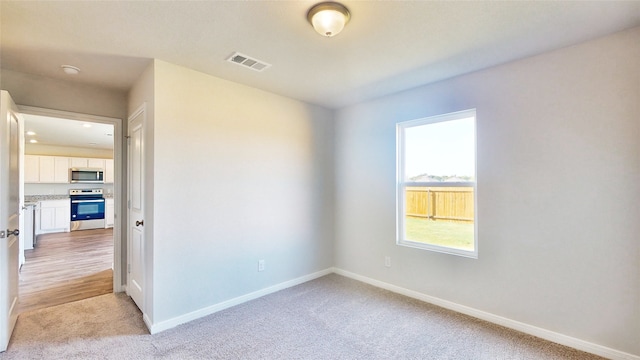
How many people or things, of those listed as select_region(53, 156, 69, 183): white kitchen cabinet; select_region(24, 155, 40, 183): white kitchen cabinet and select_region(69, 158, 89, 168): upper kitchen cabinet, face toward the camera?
3

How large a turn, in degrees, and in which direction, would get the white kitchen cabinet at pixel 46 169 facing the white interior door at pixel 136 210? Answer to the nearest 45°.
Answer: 0° — it already faces it

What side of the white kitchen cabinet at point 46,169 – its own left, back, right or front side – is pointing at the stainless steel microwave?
left

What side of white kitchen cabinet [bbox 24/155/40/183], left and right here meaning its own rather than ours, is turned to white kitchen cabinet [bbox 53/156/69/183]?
left

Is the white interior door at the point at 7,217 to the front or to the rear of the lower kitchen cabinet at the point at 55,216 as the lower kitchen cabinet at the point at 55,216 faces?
to the front

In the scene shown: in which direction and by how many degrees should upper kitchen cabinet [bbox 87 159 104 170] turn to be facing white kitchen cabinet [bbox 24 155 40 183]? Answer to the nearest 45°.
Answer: approximately 90° to its right

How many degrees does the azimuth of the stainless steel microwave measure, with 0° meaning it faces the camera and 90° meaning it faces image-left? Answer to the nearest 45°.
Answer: approximately 0°

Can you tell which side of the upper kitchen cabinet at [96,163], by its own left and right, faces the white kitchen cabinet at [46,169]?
right

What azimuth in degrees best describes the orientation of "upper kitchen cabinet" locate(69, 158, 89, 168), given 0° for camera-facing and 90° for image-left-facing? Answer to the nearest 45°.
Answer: approximately 0°

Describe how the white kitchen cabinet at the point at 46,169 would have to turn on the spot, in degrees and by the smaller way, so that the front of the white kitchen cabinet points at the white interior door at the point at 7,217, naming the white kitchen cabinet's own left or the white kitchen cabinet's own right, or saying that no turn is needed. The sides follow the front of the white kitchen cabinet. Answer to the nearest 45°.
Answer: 0° — it already faces it
